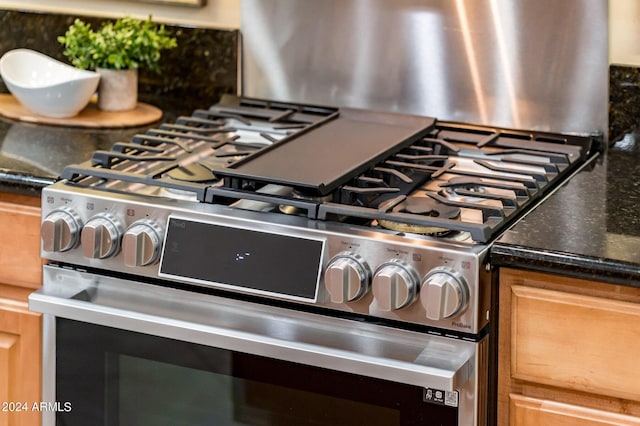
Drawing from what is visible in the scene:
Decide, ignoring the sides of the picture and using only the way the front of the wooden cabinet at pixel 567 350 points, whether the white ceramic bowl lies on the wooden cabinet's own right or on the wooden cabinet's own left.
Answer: on the wooden cabinet's own right

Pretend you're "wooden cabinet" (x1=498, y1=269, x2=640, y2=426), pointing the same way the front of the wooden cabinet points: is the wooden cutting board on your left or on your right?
on your right

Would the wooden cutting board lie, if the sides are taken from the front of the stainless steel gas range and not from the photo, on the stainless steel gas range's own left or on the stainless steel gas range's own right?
on the stainless steel gas range's own right

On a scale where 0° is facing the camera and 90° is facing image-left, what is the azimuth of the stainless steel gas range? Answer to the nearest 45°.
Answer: approximately 45°

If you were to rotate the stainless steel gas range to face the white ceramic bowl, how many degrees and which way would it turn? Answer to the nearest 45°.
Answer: approximately 90° to its right
